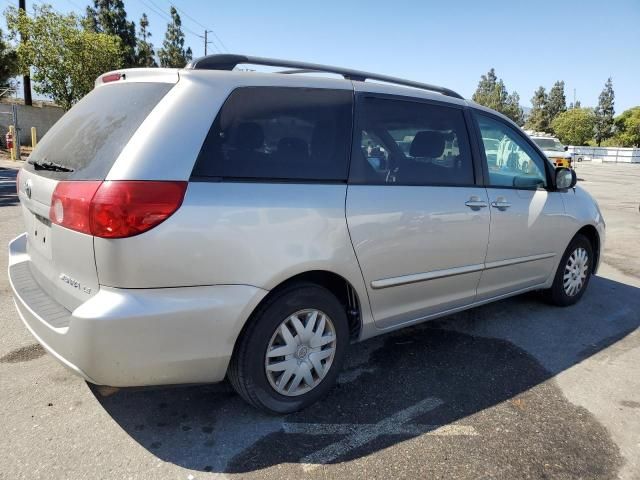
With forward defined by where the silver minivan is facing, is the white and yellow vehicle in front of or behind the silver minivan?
in front

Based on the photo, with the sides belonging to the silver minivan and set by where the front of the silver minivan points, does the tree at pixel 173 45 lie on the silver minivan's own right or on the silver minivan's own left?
on the silver minivan's own left

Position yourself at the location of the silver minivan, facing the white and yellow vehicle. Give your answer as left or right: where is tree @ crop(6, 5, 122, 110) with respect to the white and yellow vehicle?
left

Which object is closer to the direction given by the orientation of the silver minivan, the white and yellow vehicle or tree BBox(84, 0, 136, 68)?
the white and yellow vehicle

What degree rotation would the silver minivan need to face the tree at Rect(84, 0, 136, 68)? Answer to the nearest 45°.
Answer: approximately 45° to its left

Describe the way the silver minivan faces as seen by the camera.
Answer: facing away from the viewer and to the right of the viewer

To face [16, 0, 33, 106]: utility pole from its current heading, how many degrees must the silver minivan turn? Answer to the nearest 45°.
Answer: approximately 90° to its left

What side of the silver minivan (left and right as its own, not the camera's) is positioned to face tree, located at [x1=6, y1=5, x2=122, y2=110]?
left
